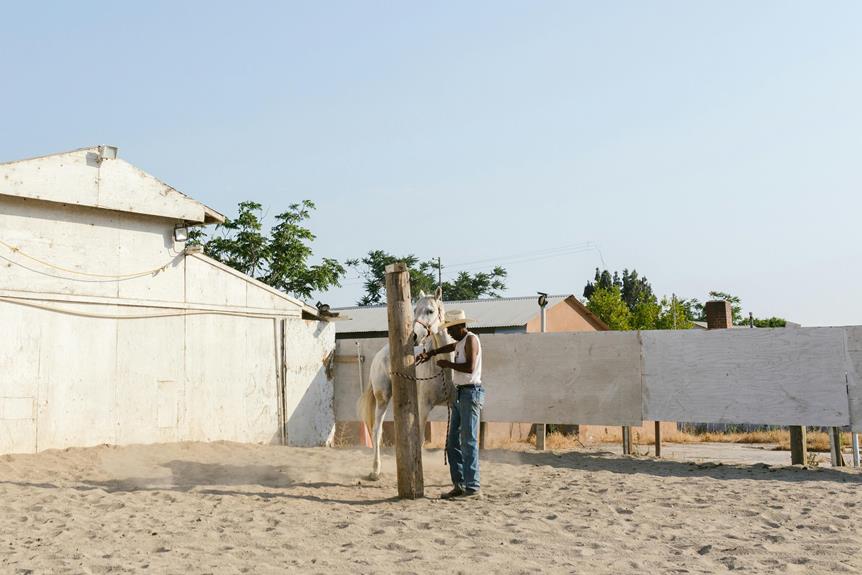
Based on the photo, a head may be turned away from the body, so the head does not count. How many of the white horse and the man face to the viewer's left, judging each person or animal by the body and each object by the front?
1

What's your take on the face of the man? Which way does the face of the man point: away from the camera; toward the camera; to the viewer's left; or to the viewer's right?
to the viewer's left

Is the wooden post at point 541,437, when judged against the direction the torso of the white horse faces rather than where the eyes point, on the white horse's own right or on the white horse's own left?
on the white horse's own left

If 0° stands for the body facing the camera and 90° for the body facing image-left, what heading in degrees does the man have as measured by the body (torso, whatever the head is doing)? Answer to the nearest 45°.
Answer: approximately 90°

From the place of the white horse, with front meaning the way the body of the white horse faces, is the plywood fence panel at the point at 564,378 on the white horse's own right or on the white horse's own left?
on the white horse's own left

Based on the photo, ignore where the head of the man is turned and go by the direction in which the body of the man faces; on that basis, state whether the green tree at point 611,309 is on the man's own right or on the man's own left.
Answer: on the man's own right

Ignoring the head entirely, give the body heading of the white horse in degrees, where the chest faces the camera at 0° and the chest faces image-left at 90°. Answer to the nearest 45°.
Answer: approximately 315°

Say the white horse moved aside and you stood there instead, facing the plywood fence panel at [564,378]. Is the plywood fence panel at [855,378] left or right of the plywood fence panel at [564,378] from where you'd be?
right

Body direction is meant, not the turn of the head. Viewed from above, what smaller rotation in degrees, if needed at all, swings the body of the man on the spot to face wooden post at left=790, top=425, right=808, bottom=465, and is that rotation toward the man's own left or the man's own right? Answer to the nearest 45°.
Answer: approximately 135° to the man's own right
